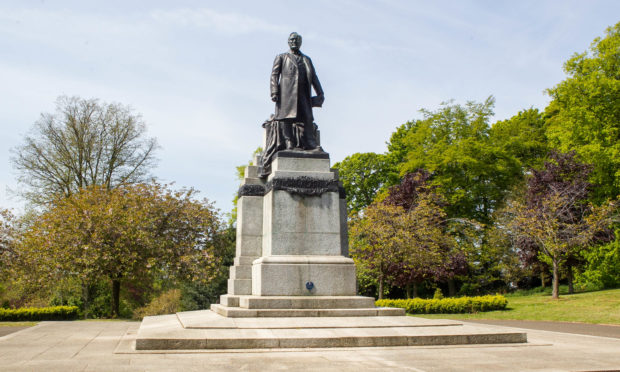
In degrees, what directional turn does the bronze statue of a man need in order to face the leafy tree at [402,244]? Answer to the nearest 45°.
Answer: approximately 180°

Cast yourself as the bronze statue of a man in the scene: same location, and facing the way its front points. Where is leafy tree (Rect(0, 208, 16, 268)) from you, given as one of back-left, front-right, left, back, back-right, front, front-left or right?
back-right

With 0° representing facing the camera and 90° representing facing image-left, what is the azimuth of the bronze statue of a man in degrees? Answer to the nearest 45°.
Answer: approximately 0°

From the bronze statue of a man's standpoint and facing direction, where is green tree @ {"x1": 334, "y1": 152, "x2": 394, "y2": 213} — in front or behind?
behind

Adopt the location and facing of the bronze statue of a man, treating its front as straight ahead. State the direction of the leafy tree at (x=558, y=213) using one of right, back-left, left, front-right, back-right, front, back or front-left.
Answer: back-left

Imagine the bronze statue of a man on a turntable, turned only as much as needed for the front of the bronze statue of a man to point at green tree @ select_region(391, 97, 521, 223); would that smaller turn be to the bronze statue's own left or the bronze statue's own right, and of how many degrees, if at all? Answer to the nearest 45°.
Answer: approximately 135° to the bronze statue's own left

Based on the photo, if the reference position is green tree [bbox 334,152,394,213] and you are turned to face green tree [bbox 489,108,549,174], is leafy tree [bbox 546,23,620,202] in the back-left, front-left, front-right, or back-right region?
front-right

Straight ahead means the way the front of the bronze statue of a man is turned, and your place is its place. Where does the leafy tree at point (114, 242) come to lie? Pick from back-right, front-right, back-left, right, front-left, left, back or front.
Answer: back-right

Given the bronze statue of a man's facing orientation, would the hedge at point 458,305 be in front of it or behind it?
behind

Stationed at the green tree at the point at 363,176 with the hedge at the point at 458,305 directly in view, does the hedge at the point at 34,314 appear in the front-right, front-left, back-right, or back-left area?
front-right

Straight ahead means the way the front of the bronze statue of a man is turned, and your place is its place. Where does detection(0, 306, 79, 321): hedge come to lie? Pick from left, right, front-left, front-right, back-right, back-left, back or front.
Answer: back-right
